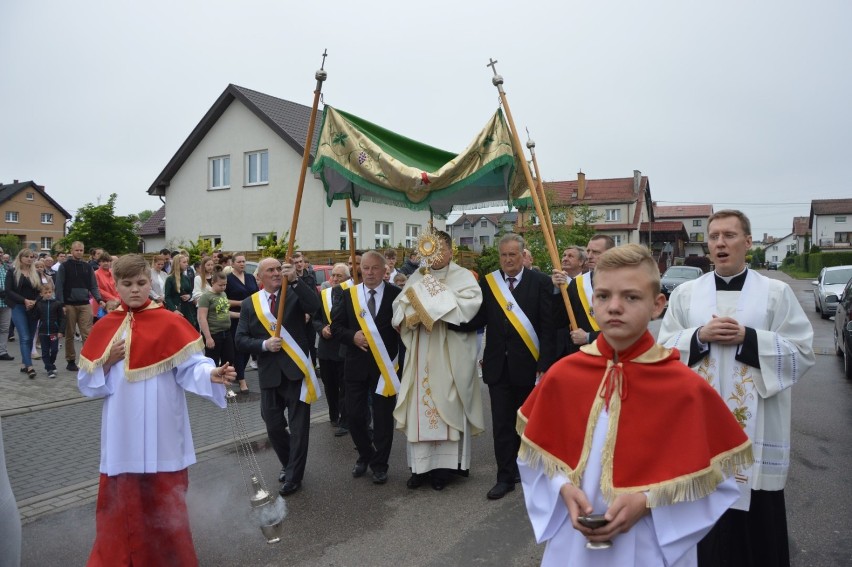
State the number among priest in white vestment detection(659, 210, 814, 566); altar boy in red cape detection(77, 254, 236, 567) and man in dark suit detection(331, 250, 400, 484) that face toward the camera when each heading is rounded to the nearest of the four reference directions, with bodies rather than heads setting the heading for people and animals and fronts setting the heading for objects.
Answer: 3

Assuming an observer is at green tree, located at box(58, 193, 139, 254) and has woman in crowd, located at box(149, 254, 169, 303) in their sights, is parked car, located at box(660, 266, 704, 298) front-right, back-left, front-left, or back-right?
front-left

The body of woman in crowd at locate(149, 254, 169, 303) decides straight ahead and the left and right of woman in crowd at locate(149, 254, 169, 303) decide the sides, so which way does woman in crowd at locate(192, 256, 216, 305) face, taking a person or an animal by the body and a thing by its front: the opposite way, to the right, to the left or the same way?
the same way

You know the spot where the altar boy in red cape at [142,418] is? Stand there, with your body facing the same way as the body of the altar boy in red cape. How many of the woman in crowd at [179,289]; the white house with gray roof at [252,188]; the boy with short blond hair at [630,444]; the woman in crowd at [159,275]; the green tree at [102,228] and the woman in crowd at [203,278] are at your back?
5

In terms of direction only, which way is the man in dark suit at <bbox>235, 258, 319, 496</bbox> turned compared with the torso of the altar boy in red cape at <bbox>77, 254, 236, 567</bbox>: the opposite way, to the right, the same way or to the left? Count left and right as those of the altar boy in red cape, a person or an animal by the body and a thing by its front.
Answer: the same way

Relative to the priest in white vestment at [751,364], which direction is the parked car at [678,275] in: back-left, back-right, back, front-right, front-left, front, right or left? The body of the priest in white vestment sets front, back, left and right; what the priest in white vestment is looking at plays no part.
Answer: back

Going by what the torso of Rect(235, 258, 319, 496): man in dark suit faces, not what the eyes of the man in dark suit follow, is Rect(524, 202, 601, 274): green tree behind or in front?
behind

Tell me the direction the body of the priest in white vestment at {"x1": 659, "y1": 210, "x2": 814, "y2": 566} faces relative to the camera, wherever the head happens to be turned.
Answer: toward the camera

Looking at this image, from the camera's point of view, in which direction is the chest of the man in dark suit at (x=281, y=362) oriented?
toward the camera

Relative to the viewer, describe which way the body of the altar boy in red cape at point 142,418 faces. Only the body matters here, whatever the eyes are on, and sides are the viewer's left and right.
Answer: facing the viewer

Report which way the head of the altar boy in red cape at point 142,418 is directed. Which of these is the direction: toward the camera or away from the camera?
toward the camera

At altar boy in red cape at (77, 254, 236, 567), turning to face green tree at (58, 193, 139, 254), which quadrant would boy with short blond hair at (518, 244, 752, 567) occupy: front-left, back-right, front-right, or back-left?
back-right

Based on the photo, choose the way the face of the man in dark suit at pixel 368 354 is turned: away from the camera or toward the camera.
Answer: toward the camera

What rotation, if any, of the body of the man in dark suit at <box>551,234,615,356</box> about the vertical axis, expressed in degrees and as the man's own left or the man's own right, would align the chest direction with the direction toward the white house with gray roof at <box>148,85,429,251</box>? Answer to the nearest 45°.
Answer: approximately 90° to the man's own right
